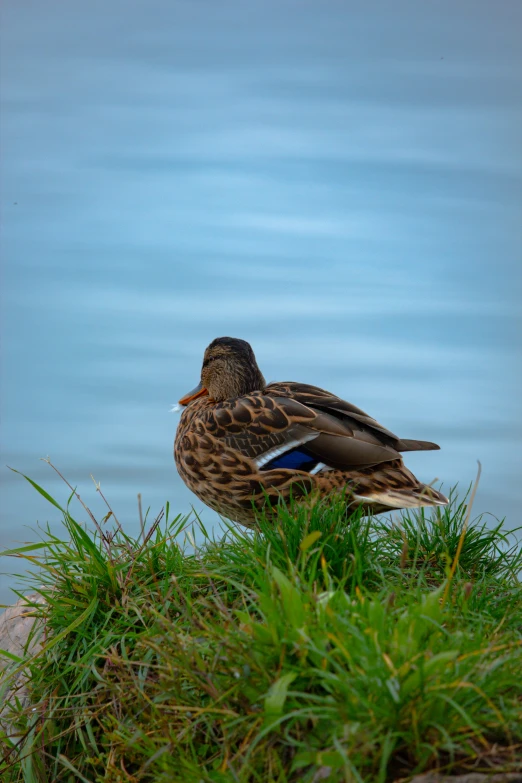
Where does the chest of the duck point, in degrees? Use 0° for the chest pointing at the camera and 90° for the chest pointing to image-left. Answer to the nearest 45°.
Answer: approximately 90°
